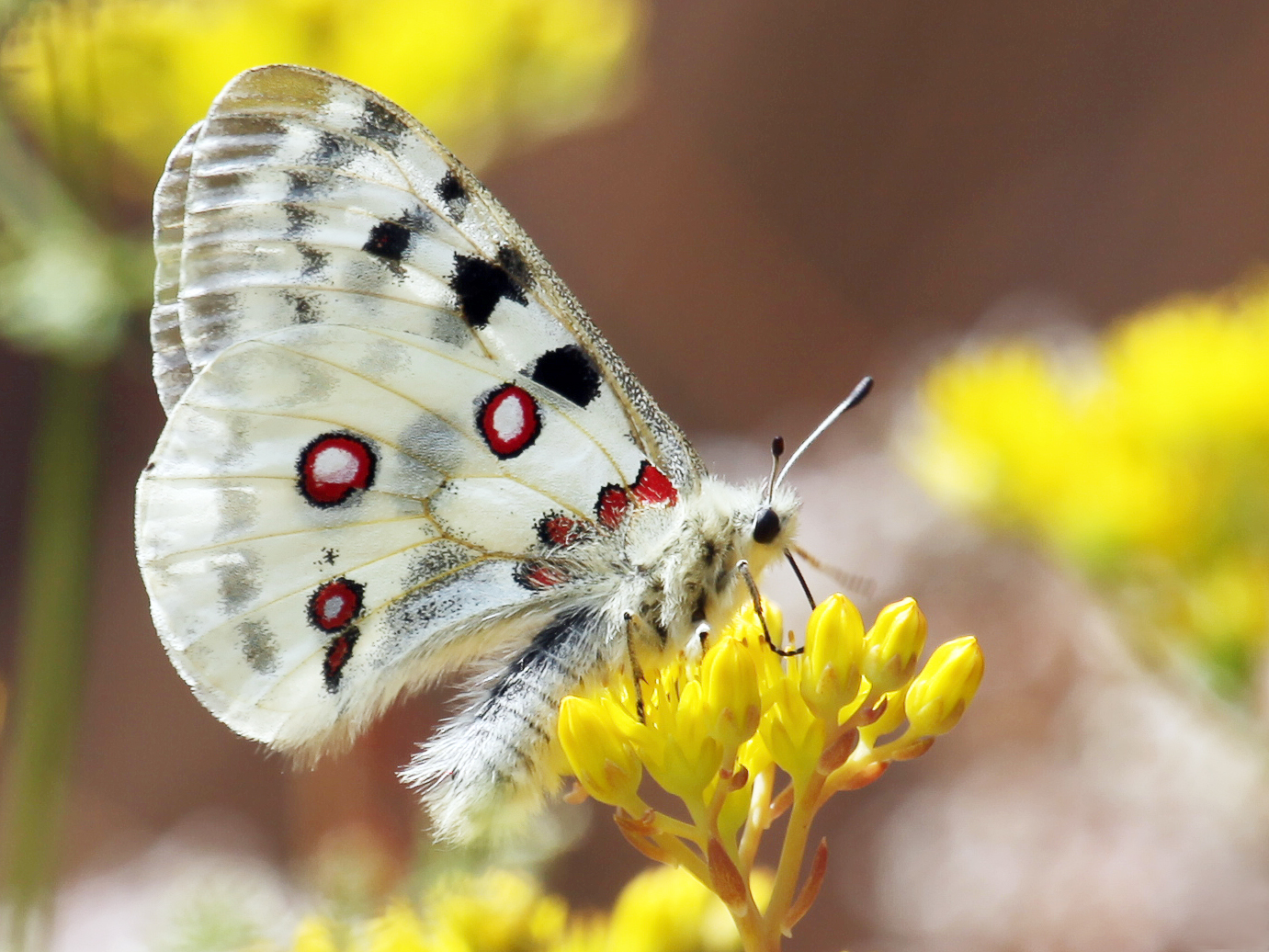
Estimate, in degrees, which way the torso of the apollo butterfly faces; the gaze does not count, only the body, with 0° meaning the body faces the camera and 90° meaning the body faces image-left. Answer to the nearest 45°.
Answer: approximately 270°

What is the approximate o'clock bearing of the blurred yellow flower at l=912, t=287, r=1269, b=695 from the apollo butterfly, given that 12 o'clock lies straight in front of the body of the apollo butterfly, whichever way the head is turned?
The blurred yellow flower is roughly at 11 o'clock from the apollo butterfly.

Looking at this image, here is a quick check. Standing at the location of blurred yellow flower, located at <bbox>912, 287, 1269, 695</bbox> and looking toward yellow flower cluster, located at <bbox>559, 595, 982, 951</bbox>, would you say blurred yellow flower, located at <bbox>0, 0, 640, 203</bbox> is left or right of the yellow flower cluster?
right
